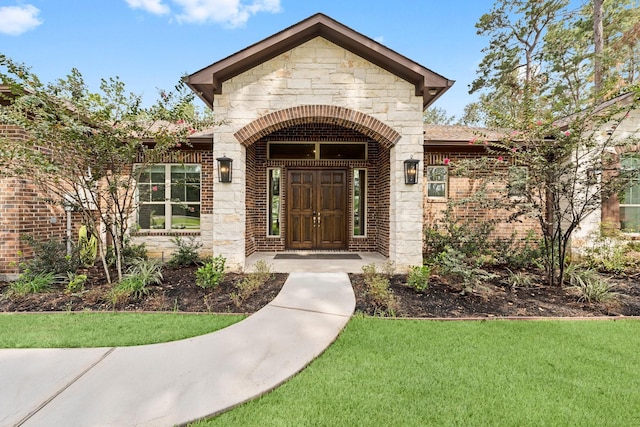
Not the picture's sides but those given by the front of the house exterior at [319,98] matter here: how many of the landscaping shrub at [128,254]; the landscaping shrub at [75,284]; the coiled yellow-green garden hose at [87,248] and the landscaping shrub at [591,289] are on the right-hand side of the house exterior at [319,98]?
3

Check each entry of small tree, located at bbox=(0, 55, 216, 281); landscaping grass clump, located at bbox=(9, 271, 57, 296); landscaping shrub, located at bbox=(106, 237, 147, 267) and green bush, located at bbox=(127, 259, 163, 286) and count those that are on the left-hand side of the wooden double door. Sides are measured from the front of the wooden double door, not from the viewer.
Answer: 0

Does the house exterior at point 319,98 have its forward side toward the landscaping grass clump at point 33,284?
no

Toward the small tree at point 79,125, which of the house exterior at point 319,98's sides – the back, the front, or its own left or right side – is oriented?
right

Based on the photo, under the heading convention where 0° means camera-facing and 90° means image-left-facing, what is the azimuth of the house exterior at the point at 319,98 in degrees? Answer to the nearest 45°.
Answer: approximately 0°

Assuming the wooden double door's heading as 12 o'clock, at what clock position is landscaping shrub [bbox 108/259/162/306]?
The landscaping shrub is roughly at 1 o'clock from the wooden double door.

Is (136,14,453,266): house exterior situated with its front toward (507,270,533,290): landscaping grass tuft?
no

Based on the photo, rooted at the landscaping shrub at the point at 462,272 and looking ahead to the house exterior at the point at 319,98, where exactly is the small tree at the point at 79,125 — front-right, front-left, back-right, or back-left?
front-left

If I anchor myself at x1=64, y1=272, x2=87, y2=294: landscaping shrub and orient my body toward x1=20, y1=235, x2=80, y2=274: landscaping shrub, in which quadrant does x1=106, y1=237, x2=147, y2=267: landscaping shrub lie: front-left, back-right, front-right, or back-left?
front-right

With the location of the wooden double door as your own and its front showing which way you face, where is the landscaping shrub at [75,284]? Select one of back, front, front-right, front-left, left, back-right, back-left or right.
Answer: front-right

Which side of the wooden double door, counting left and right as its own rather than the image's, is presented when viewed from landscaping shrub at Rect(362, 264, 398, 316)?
front

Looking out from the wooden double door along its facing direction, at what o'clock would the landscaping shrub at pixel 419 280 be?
The landscaping shrub is roughly at 11 o'clock from the wooden double door.

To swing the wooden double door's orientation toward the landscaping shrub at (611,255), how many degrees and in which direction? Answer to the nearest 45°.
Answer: approximately 90° to its left

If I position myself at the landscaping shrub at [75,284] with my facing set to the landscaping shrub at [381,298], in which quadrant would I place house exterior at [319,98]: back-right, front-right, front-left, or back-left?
front-left

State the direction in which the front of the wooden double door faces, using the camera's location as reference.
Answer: facing the viewer
